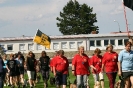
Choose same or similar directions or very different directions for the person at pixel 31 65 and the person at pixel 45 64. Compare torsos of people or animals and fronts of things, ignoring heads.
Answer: same or similar directions

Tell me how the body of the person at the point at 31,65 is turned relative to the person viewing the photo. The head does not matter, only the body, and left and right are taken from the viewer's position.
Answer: facing the viewer

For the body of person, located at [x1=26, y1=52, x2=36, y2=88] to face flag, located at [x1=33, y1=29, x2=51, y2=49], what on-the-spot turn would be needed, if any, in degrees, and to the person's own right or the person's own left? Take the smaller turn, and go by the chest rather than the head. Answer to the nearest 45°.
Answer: approximately 180°

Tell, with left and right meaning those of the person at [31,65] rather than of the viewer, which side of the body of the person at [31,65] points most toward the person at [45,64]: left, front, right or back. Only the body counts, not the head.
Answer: left

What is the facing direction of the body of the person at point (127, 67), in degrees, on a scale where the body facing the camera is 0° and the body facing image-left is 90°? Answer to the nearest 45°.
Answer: approximately 0°

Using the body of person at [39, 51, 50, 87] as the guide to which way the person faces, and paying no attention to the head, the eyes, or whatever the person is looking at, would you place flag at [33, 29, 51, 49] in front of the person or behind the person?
behind
